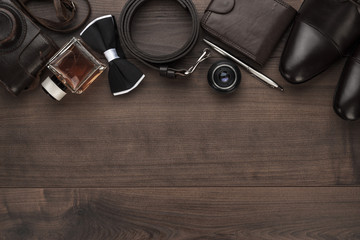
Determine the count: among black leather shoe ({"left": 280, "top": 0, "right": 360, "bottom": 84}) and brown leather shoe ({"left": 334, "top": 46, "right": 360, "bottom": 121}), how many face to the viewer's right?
0

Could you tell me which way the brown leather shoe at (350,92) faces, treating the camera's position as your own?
facing the viewer and to the left of the viewer

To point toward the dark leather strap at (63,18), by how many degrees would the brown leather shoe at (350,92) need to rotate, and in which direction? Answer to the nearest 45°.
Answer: approximately 45° to its right

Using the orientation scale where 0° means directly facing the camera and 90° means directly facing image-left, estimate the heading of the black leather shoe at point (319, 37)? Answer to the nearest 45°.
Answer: approximately 45°

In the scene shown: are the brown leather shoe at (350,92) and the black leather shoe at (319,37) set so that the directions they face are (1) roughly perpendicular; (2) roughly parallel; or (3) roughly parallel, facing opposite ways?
roughly parallel
